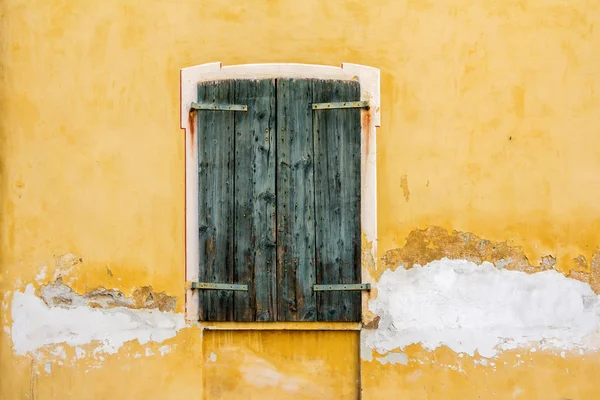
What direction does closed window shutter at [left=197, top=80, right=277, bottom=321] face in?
toward the camera

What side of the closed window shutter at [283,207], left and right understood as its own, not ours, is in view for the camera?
front
